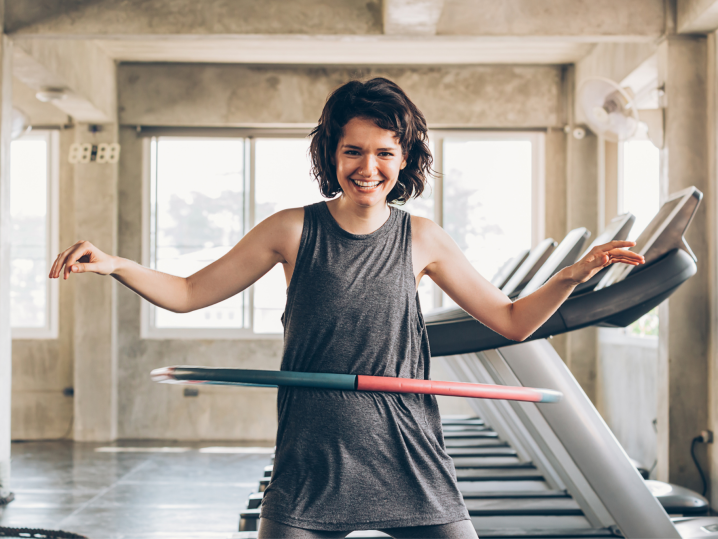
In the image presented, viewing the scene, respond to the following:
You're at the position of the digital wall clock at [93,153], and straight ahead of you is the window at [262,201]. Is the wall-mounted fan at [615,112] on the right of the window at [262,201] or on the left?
right

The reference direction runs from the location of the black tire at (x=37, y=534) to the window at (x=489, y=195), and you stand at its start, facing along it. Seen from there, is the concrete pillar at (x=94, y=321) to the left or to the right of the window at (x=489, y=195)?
left

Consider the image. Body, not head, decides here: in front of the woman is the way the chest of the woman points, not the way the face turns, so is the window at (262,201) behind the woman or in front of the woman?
behind

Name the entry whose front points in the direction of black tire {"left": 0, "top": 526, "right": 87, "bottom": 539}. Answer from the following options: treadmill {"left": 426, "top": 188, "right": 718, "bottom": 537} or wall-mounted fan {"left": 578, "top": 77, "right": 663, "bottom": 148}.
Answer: the wall-mounted fan

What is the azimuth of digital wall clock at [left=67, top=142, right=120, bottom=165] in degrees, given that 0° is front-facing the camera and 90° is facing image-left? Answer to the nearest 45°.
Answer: approximately 0°

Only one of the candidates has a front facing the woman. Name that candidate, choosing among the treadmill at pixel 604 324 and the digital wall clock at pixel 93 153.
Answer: the digital wall clock

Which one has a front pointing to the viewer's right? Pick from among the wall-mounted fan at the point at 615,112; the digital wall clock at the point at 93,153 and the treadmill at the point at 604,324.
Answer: the treadmill
